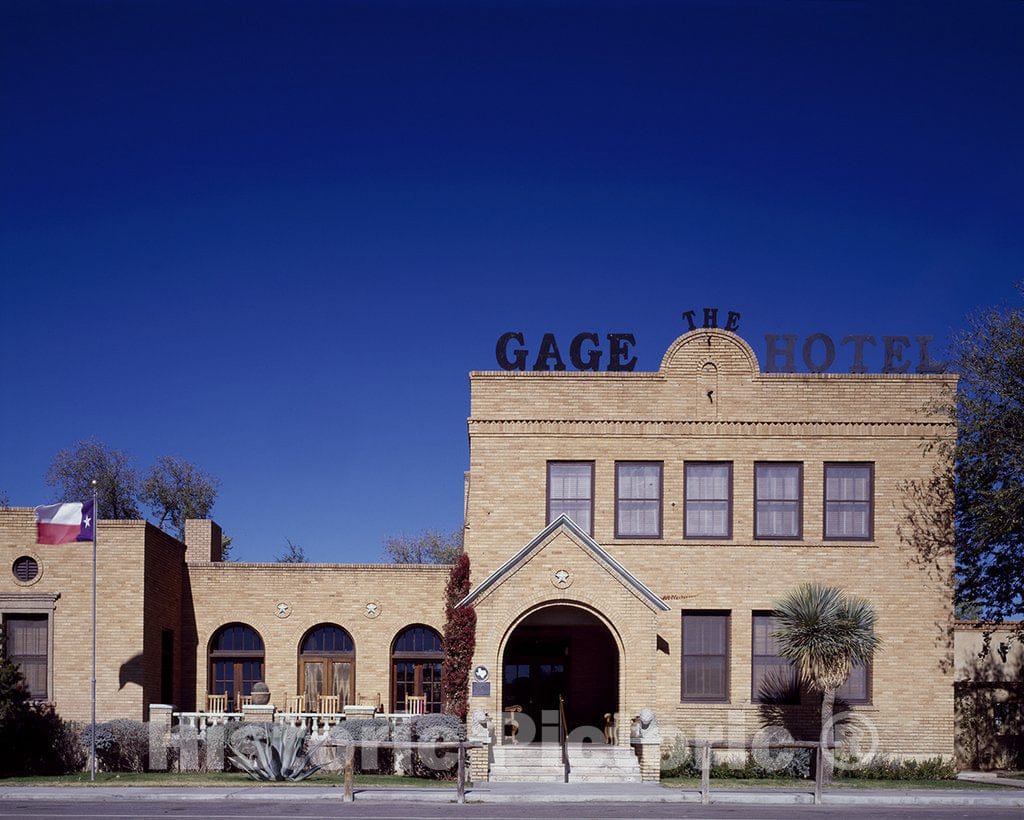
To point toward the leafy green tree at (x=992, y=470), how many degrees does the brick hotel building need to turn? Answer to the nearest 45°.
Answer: approximately 90° to its left

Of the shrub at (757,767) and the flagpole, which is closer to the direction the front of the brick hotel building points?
the shrub

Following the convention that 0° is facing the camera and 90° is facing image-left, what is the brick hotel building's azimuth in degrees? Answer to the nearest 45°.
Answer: approximately 0°

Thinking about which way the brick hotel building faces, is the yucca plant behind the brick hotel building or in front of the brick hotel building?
in front

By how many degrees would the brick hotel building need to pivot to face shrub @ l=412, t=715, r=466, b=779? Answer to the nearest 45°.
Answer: approximately 45° to its right

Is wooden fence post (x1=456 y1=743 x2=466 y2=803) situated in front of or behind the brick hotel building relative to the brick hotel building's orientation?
in front
